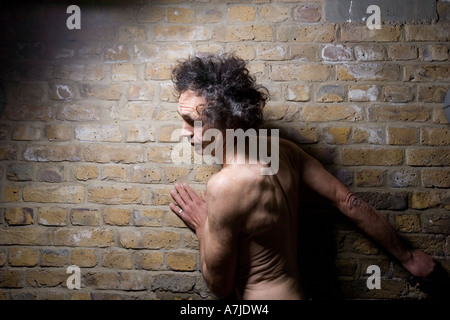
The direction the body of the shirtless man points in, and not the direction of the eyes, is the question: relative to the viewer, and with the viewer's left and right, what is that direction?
facing away from the viewer and to the left of the viewer
